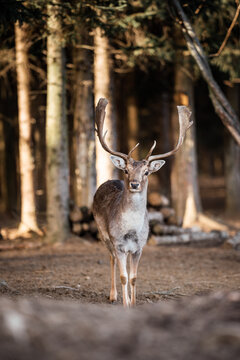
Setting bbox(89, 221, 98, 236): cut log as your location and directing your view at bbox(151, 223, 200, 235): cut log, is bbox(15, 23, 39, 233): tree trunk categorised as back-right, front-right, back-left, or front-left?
back-left

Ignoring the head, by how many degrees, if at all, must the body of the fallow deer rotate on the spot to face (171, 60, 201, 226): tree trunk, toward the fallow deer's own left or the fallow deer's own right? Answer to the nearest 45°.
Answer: approximately 180°

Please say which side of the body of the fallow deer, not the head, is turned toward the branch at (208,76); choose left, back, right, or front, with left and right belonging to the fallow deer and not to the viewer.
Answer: back

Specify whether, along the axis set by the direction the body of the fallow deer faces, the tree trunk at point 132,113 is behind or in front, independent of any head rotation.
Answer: behind

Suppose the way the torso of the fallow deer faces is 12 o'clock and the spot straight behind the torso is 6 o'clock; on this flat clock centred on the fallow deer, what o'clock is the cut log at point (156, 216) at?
The cut log is roughly at 6 o'clock from the fallow deer.

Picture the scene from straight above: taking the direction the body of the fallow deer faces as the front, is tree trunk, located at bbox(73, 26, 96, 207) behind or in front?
behind

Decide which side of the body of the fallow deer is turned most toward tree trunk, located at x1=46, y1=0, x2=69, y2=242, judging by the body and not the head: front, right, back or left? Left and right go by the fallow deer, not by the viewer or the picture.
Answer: back

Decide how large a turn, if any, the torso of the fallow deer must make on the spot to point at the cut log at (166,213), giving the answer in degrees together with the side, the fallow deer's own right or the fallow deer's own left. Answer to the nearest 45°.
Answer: approximately 180°

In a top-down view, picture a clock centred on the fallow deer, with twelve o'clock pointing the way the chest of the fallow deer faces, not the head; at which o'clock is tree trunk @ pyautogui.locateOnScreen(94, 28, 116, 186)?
The tree trunk is roughly at 6 o'clock from the fallow deer.

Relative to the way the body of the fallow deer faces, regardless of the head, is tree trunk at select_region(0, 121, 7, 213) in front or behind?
behind

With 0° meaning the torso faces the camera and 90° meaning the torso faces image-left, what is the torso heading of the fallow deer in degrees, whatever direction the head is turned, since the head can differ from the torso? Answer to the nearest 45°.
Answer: approximately 0°
